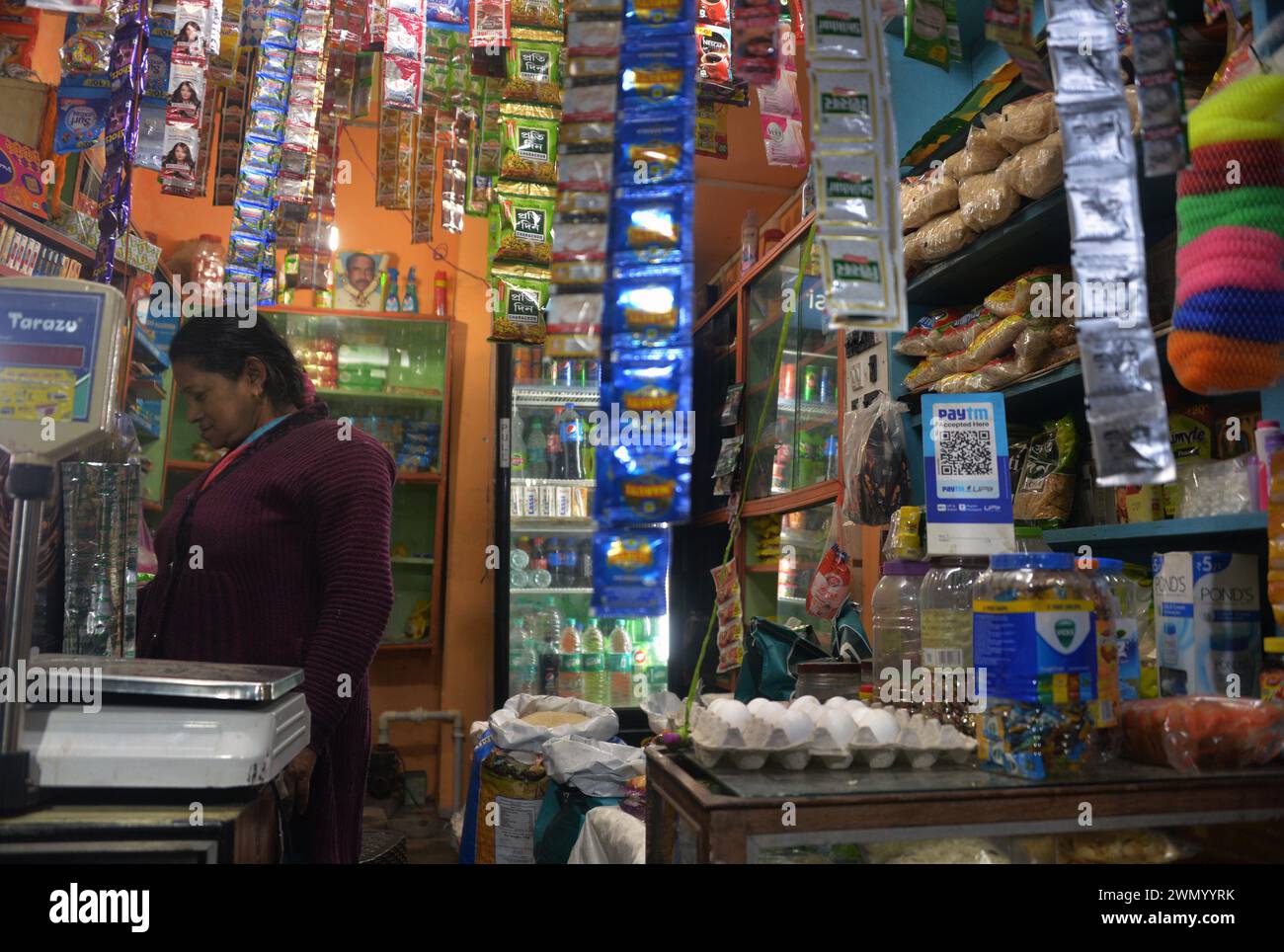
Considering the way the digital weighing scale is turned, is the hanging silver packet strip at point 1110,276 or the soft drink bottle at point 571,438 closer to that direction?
the hanging silver packet strip

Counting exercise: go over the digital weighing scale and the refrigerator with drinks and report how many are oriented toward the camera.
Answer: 2

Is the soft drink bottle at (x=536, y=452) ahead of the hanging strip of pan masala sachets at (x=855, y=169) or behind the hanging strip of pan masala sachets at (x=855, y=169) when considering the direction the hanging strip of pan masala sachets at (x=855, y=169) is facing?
behind

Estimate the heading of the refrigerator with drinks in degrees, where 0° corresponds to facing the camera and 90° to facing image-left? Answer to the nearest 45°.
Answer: approximately 0°

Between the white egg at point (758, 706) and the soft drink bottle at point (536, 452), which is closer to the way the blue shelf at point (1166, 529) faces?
the white egg
